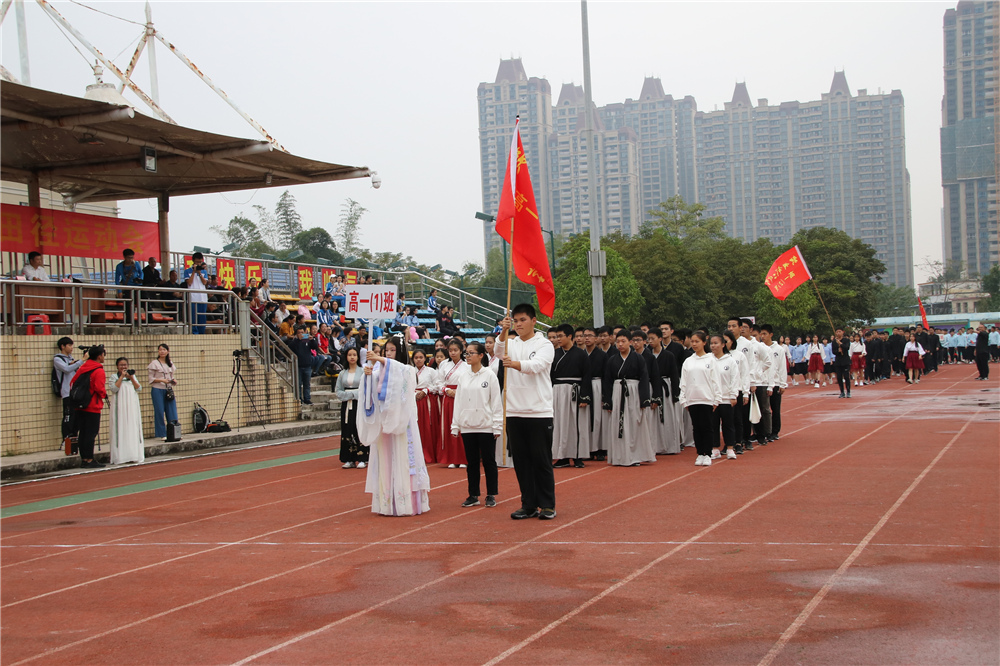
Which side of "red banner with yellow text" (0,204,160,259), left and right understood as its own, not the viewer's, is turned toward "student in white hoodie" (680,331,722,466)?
front

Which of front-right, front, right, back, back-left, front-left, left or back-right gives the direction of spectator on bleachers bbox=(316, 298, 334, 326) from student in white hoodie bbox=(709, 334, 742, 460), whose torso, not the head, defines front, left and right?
right

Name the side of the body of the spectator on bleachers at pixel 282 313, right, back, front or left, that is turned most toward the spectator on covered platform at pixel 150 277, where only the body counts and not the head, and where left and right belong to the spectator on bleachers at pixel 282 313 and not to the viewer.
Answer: right

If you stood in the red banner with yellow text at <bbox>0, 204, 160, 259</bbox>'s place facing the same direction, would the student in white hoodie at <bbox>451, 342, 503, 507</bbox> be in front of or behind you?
in front

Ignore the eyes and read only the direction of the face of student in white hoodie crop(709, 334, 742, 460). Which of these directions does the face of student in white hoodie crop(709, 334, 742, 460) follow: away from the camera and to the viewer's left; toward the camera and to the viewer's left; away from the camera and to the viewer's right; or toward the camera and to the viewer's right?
toward the camera and to the viewer's left

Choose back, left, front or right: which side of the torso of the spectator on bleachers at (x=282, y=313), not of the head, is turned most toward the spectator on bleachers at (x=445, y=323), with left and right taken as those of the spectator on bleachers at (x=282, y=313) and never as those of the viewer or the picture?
left

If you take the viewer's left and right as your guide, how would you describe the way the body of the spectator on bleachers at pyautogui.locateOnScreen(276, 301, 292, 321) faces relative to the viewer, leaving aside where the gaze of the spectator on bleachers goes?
facing the viewer and to the right of the viewer

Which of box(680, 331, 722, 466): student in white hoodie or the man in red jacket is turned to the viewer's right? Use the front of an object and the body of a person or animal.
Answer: the man in red jacket
